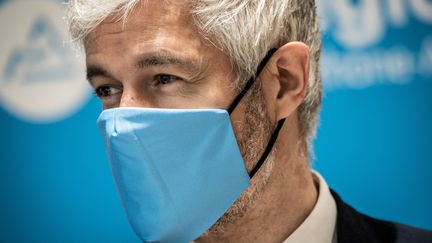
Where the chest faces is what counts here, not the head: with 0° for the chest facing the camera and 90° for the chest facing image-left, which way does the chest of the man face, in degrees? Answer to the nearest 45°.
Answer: approximately 45°
